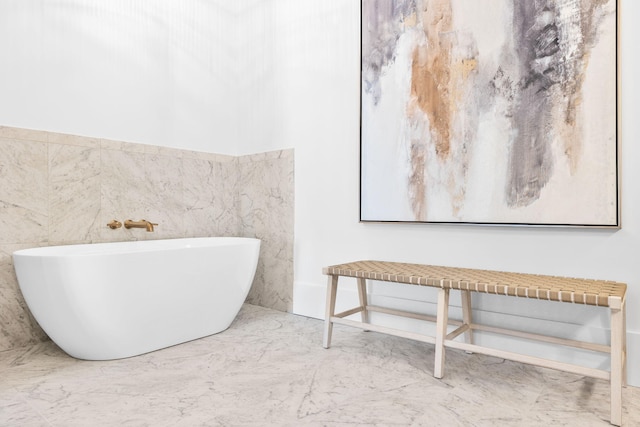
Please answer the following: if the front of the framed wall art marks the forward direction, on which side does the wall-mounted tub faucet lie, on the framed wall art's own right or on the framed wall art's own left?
on the framed wall art's own right

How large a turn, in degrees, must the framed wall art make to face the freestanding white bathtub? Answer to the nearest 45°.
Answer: approximately 45° to its right

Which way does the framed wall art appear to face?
toward the camera
